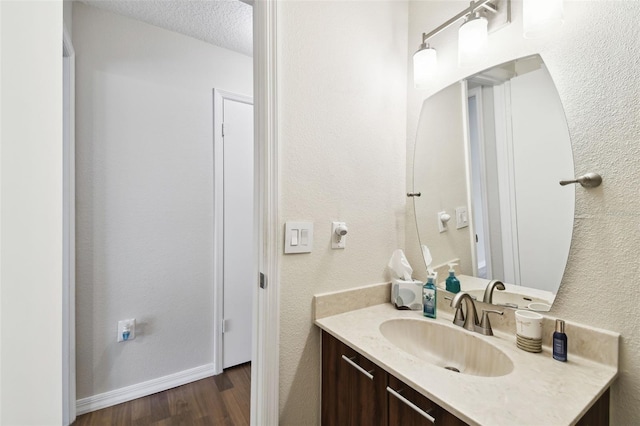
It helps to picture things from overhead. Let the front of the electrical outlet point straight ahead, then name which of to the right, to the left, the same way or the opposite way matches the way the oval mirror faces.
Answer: to the right

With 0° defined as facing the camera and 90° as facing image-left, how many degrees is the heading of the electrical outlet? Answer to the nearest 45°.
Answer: approximately 0°

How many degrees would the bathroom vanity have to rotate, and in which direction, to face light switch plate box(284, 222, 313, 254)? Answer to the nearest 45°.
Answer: approximately 45° to its right

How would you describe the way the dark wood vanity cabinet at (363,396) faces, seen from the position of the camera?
facing the viewer and to the left of the viewer

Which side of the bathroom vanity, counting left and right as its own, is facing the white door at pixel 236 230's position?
right

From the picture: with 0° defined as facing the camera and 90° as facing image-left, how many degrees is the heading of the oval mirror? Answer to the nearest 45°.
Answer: approximately 45°

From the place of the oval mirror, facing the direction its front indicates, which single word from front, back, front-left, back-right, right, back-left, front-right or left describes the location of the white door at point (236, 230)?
front-right

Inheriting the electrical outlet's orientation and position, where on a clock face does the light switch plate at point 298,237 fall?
The light switch plate is roughly at 11 o'clock from the electrical outlet.
